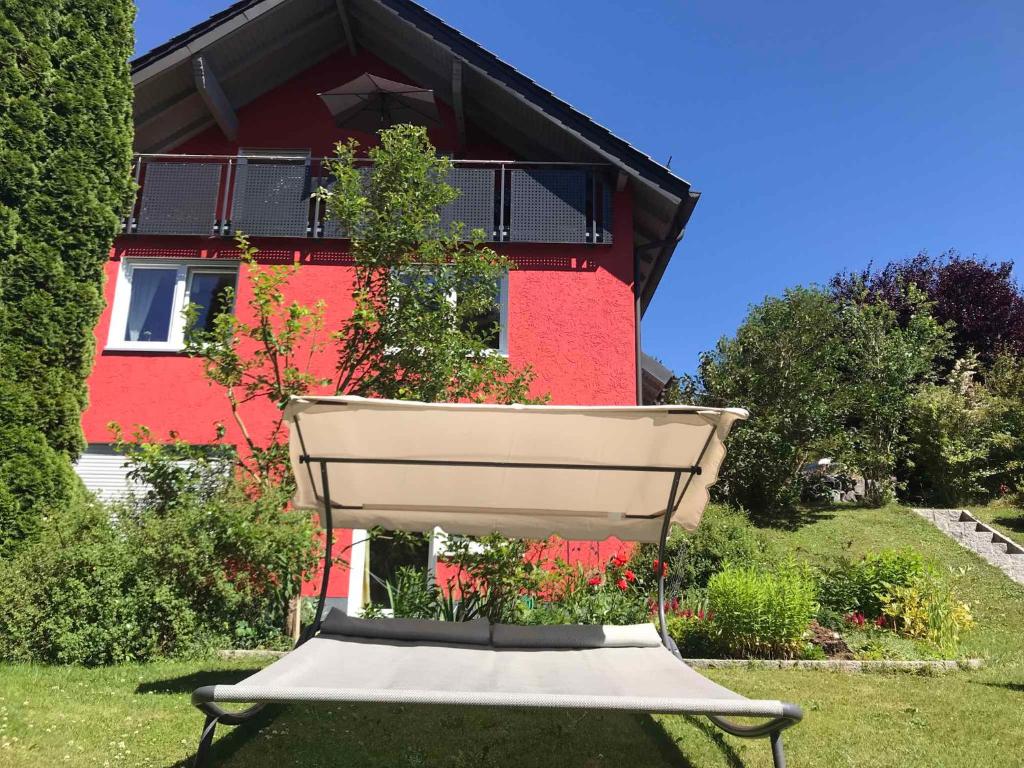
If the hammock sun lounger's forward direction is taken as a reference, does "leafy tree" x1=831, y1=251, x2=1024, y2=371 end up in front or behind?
behind

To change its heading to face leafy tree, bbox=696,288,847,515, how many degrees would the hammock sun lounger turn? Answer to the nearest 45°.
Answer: approximately 135° to its left

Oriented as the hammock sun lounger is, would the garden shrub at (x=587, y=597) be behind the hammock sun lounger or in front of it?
behind

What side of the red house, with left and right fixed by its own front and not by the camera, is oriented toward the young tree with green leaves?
front

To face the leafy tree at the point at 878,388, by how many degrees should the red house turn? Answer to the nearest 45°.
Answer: approximately 90° to its left

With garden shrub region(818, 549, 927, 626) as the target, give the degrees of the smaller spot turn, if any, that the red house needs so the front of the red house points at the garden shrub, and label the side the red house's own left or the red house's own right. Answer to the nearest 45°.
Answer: approximately 45° to the red house's own left

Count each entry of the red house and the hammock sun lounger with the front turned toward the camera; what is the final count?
2

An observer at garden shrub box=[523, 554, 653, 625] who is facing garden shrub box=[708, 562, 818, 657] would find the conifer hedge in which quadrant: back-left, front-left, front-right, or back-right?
back-right

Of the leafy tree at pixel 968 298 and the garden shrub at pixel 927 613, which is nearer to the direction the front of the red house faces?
the garden shrub

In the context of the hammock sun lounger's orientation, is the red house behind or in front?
behind

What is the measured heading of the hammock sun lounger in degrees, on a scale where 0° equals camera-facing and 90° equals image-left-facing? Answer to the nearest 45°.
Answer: approximately 0°
